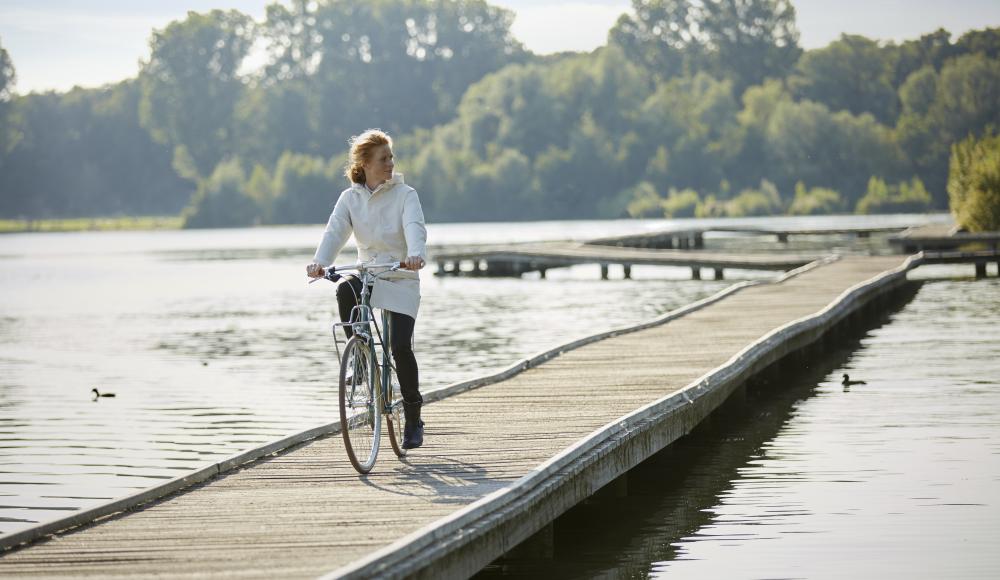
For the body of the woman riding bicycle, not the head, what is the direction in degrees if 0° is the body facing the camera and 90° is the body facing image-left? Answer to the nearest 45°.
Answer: approximately 0°

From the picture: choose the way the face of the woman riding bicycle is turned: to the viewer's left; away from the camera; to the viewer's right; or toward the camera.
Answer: to the viewer's right

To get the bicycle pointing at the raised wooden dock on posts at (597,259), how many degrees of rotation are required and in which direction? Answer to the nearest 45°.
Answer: approximately 180°

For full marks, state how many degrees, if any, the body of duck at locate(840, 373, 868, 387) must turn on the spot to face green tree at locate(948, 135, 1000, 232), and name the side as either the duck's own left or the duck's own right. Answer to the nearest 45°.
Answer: approximately 90° to the duck's own right

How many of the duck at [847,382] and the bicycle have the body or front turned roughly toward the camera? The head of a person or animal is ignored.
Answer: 1

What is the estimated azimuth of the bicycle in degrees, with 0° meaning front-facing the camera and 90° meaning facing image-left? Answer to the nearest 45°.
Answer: approximately 0°

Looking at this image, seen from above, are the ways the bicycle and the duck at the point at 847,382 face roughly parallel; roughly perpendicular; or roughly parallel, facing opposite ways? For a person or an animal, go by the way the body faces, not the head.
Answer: roughly perpendicular

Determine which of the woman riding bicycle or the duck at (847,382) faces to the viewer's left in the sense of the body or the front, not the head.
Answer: the duck

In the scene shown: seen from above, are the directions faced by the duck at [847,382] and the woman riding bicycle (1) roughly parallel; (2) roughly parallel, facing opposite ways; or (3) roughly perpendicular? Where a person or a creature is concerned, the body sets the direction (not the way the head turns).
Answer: roughly perpendicular

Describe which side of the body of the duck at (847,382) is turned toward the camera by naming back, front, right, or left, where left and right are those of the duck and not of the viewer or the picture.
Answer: left

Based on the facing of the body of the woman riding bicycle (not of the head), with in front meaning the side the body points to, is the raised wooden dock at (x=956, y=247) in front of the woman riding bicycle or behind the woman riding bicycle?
behind

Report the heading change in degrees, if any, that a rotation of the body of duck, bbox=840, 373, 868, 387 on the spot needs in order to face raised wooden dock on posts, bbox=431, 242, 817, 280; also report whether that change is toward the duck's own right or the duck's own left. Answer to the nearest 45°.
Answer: approximately 90° to the duck's own right
